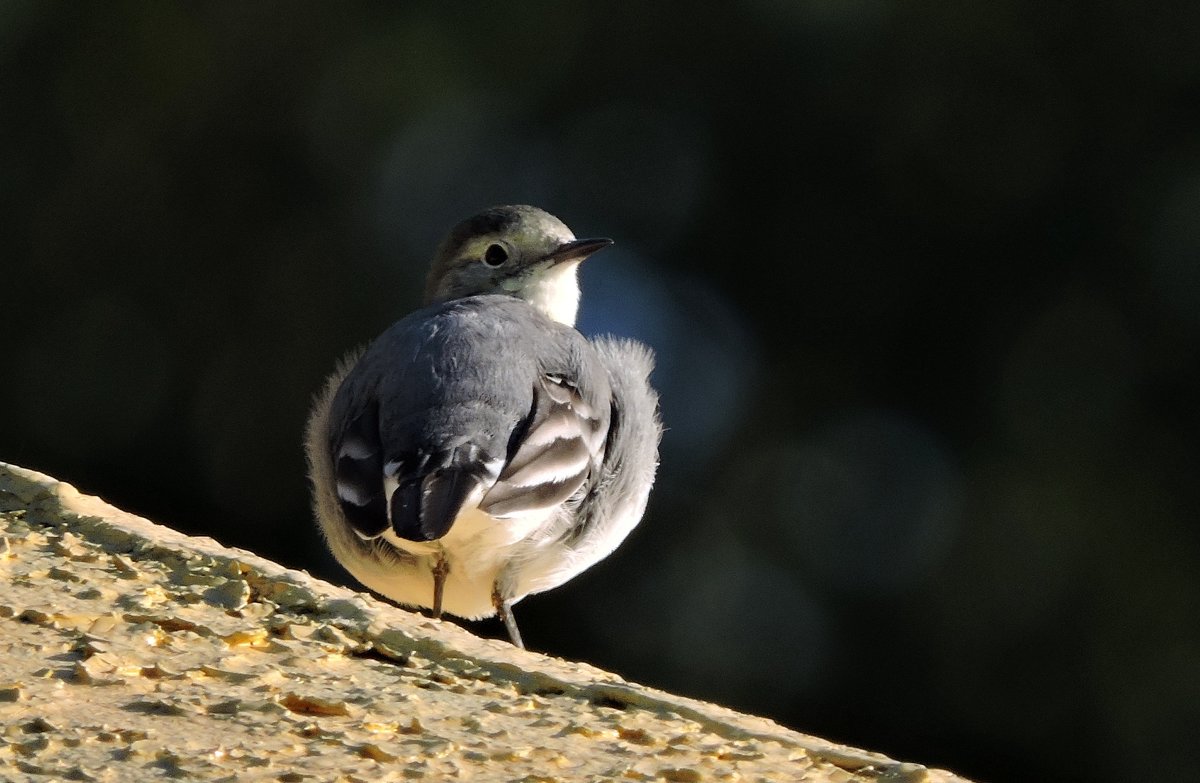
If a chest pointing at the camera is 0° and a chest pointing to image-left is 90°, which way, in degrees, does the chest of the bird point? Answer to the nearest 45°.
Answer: approximately 180°
